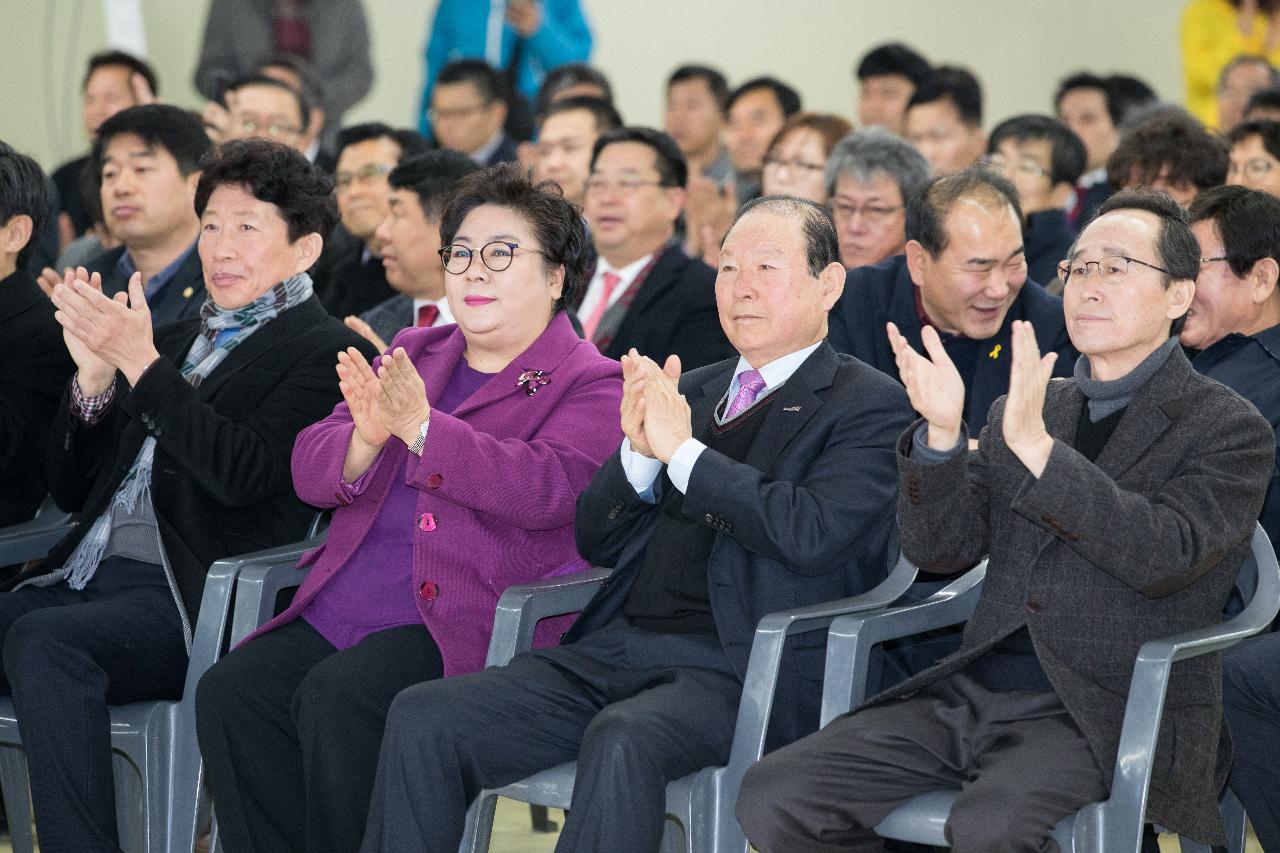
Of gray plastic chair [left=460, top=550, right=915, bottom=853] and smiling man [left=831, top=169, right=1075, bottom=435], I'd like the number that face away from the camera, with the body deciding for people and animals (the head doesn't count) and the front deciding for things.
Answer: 0

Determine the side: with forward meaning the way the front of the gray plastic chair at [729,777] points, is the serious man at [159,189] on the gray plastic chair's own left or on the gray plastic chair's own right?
on the gray plastic chair's own right

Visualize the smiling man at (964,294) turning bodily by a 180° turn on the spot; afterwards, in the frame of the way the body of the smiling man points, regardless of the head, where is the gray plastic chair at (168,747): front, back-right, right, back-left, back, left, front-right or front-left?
left

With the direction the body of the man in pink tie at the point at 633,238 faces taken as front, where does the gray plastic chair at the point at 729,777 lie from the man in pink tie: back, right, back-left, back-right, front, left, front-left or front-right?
front-left

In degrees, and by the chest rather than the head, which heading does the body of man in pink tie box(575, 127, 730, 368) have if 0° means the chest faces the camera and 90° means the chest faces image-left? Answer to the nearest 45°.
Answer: approximately 45°

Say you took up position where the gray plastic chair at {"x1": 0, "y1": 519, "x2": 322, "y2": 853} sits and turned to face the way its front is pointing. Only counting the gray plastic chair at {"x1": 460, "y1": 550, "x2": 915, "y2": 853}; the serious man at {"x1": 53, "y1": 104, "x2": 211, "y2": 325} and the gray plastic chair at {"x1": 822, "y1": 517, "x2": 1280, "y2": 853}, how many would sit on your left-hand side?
2

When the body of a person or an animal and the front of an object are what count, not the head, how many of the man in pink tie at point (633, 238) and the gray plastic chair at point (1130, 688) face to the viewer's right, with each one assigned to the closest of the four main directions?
0

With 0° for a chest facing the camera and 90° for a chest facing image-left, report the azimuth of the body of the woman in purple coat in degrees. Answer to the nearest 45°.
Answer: approximately 45°

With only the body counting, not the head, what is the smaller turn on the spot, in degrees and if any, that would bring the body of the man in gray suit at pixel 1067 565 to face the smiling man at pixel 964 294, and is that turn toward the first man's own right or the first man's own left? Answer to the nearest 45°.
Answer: approximately 135° to the first man's own right

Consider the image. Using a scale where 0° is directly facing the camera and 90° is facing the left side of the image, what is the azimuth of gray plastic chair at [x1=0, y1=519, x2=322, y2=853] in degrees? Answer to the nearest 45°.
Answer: approximately 45°

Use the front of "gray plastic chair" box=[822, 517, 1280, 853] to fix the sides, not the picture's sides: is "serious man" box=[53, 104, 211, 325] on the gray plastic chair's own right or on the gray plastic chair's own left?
on the gray plastic chair's own right

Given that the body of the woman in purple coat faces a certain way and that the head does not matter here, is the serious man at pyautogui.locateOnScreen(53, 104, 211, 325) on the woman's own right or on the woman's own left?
on the woman's own right
